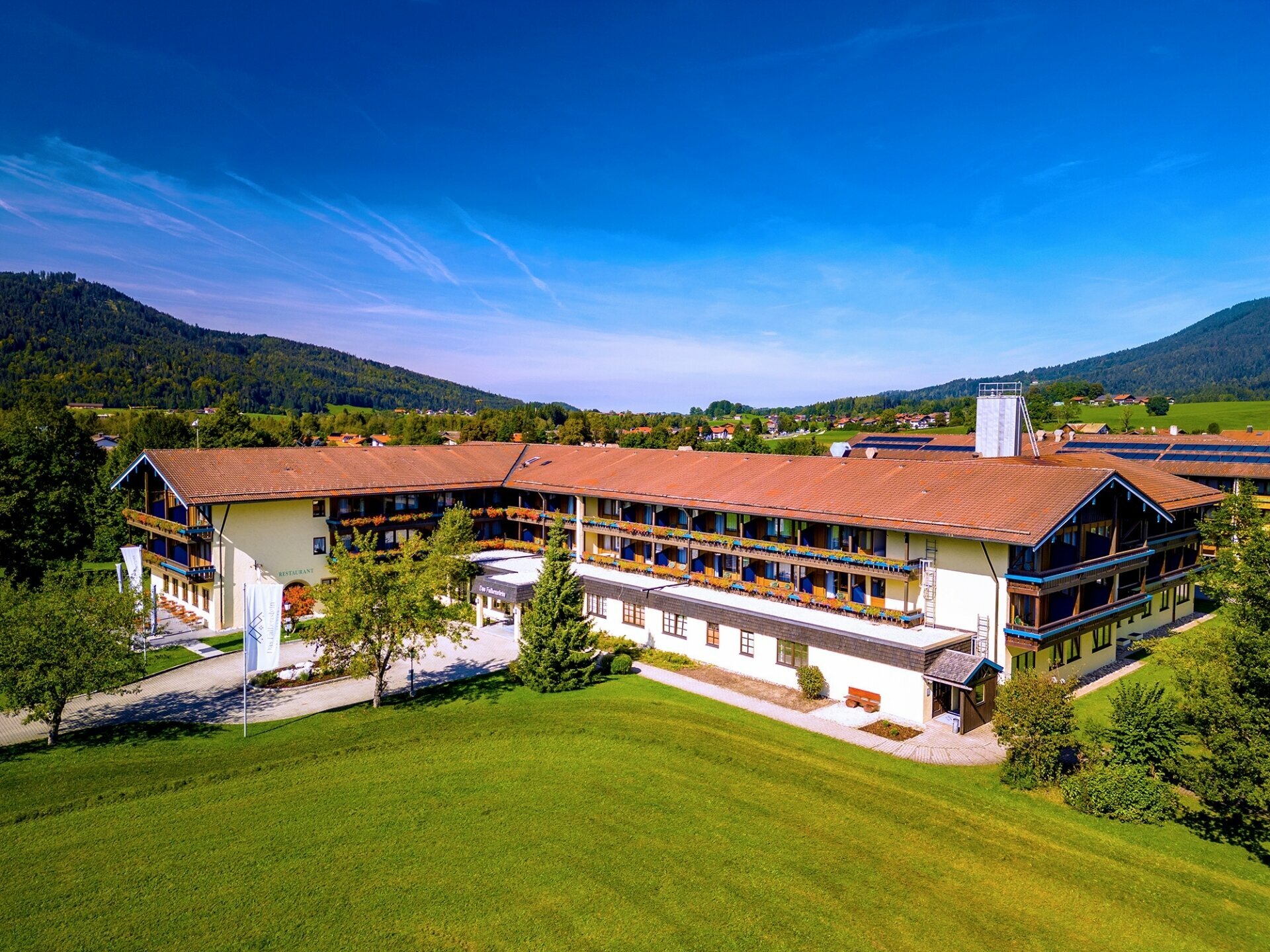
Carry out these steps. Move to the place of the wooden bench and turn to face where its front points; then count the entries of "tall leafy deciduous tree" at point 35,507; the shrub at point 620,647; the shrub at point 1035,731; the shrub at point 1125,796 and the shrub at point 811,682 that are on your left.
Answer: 2

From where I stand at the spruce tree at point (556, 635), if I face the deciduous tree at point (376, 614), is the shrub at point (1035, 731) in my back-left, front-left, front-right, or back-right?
back-left

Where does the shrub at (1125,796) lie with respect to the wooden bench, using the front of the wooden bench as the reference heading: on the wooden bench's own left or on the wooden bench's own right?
on the wooden bench's own left

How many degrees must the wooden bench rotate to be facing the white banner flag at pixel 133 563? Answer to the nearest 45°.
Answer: approximately 45° to its right

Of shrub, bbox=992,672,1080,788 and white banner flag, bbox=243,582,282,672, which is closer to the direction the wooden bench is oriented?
the white banner flag

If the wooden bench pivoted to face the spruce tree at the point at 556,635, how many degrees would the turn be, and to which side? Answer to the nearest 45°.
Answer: approximately 45° to its right

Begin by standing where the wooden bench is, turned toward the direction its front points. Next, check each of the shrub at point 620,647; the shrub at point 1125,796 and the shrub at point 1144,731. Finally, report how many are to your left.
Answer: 2

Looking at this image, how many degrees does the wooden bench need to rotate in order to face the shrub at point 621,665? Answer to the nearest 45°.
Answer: approximately 45° to its right

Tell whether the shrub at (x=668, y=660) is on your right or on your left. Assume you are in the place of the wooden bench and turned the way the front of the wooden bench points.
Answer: on your right

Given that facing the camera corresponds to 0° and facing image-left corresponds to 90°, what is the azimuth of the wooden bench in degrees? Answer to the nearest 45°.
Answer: approximately 45°
